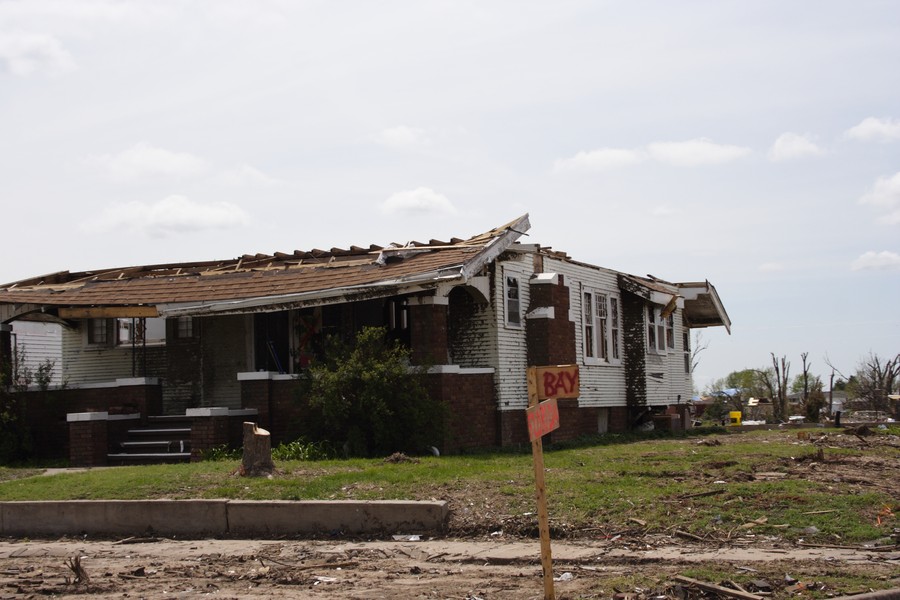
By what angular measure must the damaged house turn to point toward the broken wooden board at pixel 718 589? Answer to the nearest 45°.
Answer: approximately 45° to its left

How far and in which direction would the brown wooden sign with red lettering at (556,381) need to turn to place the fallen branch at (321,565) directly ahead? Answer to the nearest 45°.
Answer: approximately 135° to its right

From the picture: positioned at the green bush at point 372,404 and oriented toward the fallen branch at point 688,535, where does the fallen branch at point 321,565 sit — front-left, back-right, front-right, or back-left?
front-right

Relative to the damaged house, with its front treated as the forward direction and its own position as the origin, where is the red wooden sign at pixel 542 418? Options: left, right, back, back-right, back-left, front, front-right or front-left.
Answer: front-left

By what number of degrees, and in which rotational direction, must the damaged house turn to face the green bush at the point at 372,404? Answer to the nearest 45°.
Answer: approximately 45° to its left

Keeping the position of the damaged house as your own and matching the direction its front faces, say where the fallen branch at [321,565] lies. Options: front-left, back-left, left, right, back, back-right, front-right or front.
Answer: front-left

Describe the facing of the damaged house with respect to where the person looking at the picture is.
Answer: facing the viewer and to the left of the viewer

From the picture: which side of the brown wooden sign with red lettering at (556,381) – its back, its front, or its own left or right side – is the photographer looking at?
front

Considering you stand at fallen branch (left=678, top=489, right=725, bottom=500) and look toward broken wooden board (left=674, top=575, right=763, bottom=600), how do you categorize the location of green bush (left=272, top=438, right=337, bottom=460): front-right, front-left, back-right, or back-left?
back-right

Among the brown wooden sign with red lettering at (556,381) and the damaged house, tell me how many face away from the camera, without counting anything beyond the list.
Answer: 0

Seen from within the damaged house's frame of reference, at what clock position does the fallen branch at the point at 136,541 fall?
The fallen branch is roughly at 11 o'clock from the damaged house.

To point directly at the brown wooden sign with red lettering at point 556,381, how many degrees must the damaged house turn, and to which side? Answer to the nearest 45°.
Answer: approximately 45° to its left

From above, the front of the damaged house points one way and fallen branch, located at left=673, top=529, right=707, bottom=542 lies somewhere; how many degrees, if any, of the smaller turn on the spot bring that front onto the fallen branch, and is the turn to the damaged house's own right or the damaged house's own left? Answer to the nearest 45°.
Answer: approximately 45° to the damaged house's own left

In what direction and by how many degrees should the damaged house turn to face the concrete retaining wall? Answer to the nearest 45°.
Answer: approximately 45° to its left
